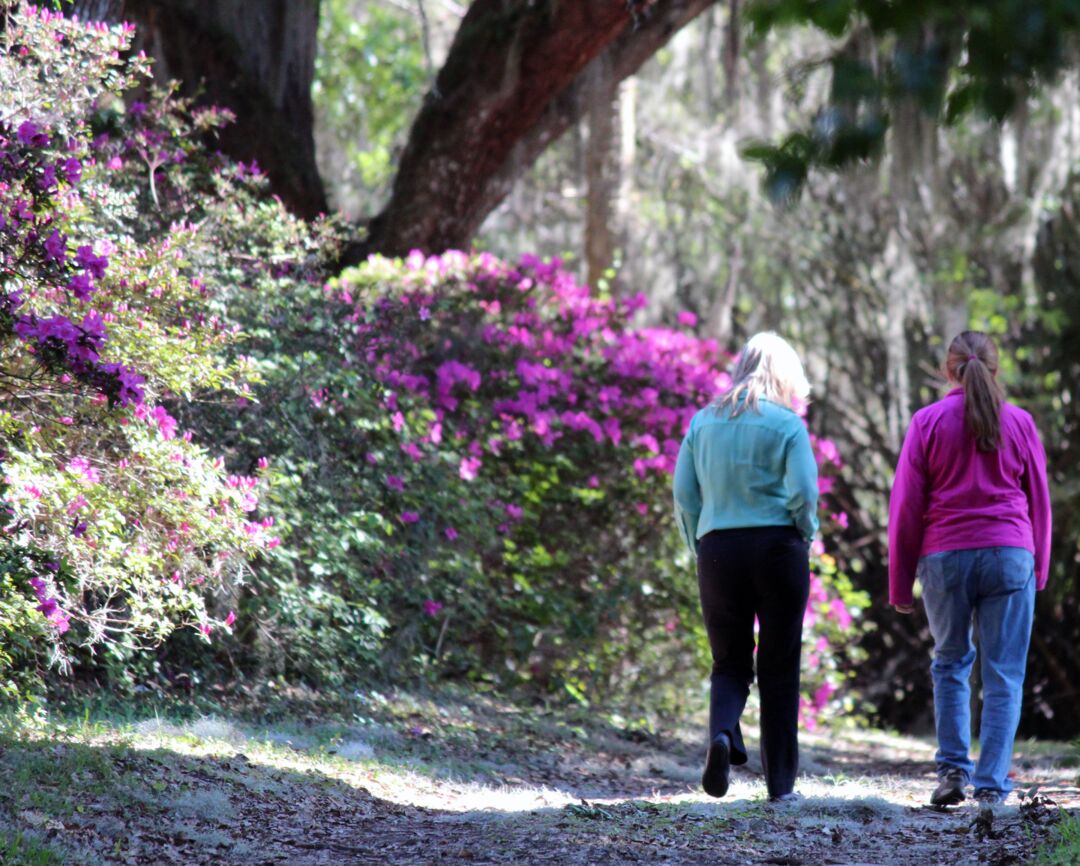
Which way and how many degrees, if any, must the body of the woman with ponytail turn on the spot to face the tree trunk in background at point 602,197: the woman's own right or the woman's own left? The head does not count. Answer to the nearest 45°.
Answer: approximately 45° to the woman's own left

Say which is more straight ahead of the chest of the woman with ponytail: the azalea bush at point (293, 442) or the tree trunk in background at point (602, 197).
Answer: the tree trunk in background

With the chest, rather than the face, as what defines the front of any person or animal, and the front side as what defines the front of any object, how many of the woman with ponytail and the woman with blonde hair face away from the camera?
2

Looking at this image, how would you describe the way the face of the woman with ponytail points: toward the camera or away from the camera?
away from the camera

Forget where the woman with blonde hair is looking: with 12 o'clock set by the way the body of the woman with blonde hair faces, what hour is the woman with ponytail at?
The woman with ponytail is roughly at 2 o'clock from the woman with blonde hair.

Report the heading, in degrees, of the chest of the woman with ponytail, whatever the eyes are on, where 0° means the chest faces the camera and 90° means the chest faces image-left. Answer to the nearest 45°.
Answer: approximately 180°

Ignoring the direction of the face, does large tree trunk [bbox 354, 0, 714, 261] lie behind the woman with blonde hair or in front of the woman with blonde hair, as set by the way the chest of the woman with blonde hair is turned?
in front

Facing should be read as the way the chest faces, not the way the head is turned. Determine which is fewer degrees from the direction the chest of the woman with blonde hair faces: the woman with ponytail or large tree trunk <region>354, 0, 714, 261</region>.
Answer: the large tree trunk

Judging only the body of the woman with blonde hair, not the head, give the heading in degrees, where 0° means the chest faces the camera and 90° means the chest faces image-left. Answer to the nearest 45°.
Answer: approximately 180°
